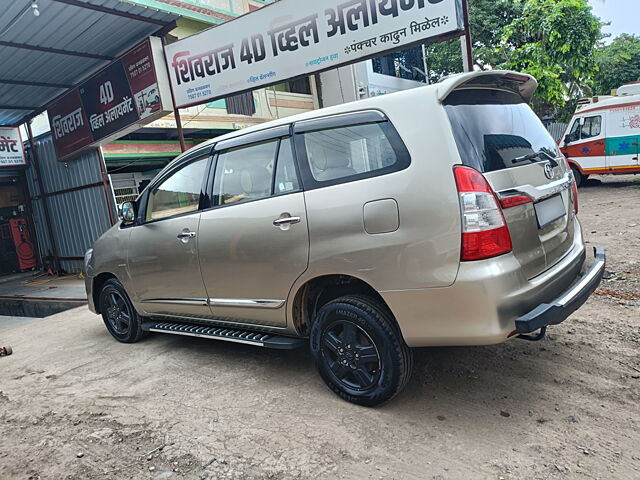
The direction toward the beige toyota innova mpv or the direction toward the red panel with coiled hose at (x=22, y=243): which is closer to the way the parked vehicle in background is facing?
the red panel with coiled hose

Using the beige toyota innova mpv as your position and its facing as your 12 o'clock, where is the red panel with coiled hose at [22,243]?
The red panel with coiled hose is roughly at 12 o'clock from the beige toyota innova mpv.

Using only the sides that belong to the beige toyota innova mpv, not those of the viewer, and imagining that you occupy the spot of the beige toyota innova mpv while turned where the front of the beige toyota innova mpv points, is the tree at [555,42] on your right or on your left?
on your right

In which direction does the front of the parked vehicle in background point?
to the viewer's left

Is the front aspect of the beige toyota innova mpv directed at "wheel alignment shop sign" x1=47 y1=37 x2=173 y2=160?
yes

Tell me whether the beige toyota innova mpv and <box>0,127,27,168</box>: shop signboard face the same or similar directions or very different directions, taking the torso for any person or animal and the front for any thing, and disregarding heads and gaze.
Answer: very different directions

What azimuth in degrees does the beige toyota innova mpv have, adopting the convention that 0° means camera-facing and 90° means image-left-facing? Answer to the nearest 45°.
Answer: approximately 135°
